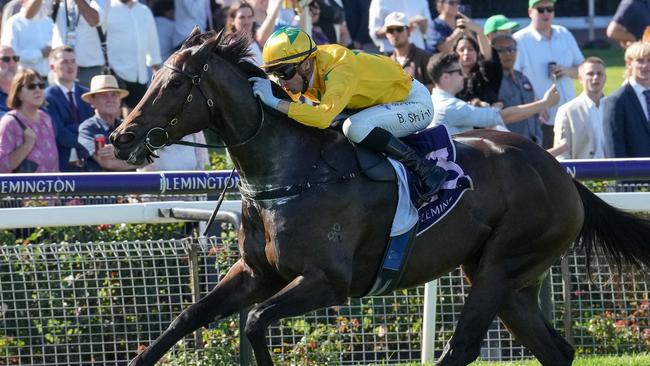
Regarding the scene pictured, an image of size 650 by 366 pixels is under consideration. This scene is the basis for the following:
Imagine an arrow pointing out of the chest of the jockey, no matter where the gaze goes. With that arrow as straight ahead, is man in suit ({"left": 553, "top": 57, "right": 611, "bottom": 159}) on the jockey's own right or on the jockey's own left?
on the jockey's own right

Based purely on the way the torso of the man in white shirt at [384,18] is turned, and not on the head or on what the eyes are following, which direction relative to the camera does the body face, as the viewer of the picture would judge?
toward the camera

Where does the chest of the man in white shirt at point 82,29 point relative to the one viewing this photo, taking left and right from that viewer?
facing the viewer

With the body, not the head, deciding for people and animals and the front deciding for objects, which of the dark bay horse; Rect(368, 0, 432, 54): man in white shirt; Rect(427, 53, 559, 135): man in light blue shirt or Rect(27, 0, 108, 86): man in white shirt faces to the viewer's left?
the dark bay horse

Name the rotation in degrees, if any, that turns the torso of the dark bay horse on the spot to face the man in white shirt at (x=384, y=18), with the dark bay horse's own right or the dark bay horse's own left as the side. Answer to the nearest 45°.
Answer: approximately 90° to the dark bay horse's own right

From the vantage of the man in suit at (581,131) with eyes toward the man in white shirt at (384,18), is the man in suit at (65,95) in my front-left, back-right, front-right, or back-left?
front-left

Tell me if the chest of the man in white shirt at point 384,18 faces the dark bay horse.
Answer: yes

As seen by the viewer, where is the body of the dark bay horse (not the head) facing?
to the viewer's left

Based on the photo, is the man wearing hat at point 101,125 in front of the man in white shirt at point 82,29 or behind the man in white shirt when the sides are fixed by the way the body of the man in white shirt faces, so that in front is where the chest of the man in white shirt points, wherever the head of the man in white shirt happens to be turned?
in front

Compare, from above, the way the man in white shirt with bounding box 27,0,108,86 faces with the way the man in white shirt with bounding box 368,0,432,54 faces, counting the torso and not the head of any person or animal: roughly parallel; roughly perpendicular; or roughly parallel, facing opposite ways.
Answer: roughly parallel

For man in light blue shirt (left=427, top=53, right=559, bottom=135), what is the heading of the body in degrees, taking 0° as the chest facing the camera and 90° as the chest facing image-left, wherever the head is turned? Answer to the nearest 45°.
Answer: approximately 270°

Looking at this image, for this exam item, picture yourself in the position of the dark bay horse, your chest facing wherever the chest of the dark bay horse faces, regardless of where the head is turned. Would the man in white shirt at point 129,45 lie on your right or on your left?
on your right

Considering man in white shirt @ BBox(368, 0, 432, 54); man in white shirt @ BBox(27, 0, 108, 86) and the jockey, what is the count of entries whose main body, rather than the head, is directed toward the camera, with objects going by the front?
2

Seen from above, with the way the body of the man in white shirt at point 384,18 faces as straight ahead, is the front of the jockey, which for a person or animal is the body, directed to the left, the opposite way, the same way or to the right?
to the right

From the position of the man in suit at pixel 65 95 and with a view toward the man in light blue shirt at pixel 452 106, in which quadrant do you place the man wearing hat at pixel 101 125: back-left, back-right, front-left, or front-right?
front-right

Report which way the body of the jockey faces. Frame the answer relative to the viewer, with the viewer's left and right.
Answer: facing to the left of the viewer

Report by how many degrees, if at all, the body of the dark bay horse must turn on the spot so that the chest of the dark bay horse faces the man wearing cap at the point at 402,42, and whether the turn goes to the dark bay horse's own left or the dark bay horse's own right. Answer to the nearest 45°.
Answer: approximately 90° to the dark bay horse's own right

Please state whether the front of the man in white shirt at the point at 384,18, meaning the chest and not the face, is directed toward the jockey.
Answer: yes
